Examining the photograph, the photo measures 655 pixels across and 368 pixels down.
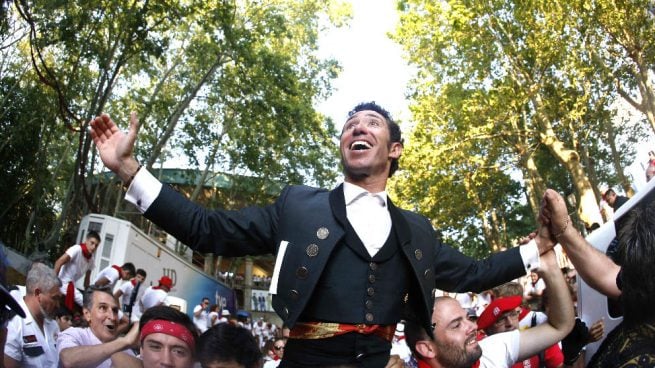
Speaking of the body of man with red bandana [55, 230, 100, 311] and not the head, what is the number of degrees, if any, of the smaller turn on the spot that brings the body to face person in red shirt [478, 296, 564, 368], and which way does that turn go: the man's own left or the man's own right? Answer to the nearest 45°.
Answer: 0° — they already face them

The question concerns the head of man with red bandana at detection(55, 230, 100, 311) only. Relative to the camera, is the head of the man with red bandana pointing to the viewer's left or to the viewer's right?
to the viewer's right

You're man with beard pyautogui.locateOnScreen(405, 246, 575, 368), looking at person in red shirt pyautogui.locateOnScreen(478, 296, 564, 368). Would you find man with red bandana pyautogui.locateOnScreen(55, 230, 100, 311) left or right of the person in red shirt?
left

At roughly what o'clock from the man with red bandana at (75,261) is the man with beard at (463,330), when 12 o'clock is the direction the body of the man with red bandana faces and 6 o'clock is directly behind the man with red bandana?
The man with beard is roughly at 1 o'clock from the man with red bandana.

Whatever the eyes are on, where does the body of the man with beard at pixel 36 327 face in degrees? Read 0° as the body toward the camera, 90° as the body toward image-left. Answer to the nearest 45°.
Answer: approximately 315°
